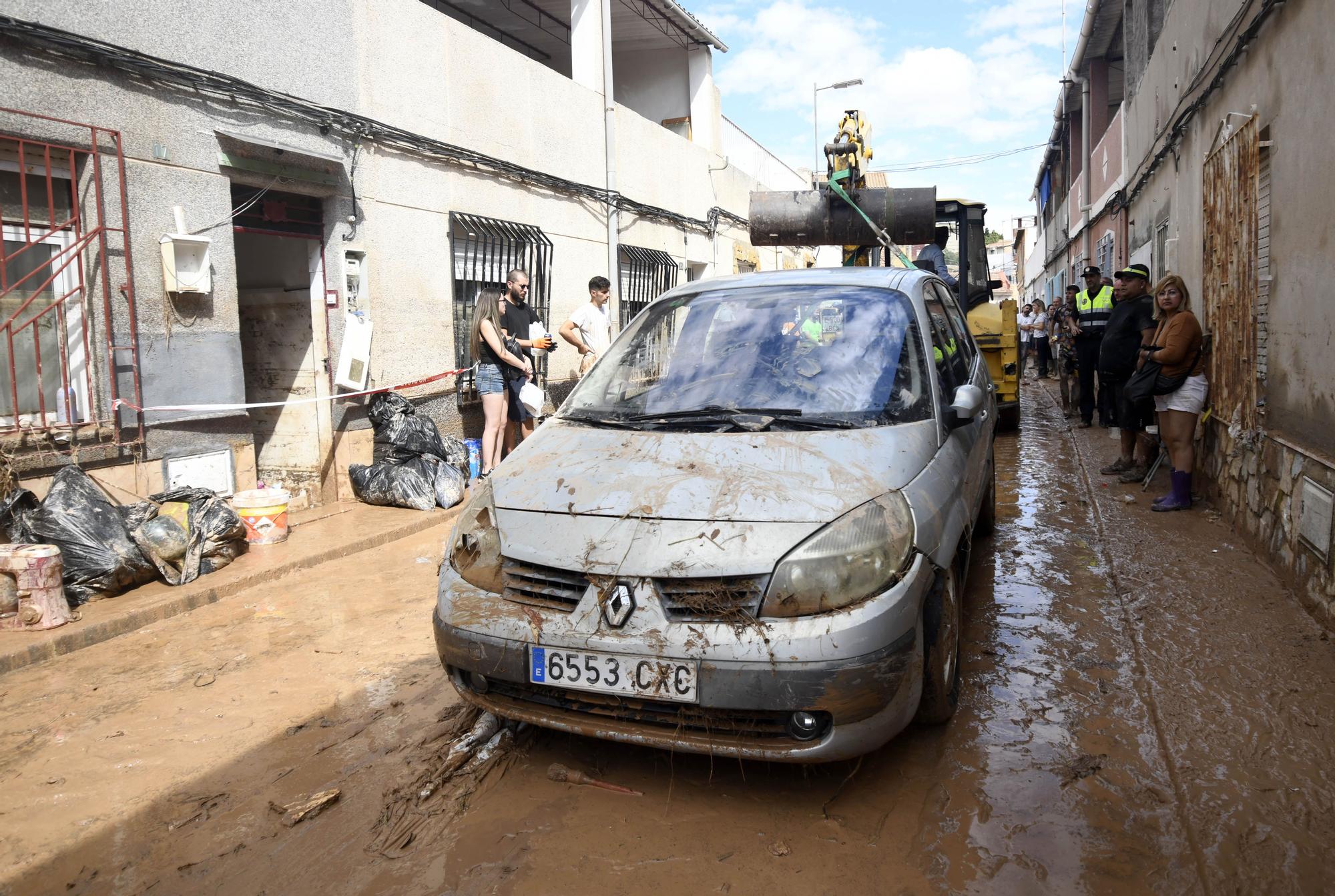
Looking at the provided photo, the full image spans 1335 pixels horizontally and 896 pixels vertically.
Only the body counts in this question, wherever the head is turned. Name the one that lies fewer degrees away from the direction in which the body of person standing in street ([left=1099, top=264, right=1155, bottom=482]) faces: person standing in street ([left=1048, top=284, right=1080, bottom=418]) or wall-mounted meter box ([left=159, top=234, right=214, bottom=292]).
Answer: the wall-mounted meter box

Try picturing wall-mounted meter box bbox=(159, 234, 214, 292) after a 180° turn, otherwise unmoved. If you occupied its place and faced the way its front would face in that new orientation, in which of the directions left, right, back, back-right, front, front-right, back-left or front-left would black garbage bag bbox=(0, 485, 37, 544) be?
left

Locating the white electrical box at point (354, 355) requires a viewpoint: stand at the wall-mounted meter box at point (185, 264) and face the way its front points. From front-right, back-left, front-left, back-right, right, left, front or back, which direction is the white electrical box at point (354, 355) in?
left

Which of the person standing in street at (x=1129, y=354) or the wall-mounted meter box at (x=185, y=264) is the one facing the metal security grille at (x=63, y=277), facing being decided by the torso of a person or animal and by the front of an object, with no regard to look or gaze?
the person standing in street

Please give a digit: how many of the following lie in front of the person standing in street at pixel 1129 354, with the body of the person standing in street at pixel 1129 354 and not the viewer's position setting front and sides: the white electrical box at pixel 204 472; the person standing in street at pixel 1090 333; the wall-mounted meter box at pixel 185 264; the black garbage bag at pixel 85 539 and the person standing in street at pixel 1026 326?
3

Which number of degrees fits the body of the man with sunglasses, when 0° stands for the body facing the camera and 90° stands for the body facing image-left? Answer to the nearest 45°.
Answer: approximately 315°

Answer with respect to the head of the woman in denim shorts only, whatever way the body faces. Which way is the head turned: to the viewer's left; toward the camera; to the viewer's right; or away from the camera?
to the viewer's right

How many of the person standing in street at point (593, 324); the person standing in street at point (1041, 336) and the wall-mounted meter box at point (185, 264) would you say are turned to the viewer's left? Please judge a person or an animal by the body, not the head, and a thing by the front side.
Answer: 1
